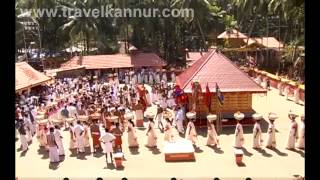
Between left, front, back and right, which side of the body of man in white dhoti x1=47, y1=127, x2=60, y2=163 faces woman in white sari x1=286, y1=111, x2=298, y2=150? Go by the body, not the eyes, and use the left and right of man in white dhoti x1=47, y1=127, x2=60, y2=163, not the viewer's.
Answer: right

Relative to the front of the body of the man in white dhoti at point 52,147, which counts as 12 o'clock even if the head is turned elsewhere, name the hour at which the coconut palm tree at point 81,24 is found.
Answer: The coconut palm tree is roughly at 12 o'clock from the man in white dhoti.

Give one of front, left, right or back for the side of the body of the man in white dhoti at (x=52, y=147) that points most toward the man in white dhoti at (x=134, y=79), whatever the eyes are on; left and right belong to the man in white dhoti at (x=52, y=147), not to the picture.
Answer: front

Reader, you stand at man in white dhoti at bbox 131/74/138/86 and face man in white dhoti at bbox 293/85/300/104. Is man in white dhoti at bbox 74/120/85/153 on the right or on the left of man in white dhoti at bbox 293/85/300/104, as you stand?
right

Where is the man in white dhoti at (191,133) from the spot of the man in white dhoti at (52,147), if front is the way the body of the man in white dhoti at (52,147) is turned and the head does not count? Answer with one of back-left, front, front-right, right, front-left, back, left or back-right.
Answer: right

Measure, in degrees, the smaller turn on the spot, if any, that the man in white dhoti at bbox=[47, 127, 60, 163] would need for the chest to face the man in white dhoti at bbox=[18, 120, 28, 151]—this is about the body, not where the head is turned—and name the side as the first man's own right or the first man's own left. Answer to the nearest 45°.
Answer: approximately 45° to the first man's own left

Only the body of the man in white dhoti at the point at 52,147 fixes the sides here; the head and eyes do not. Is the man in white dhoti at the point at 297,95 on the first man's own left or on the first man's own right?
on the first man's own right

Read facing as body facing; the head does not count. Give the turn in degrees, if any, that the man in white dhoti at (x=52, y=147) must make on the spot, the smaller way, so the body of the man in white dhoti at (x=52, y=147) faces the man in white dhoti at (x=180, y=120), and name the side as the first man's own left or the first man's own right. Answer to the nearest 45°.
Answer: approximately 45° to the first man's own right
